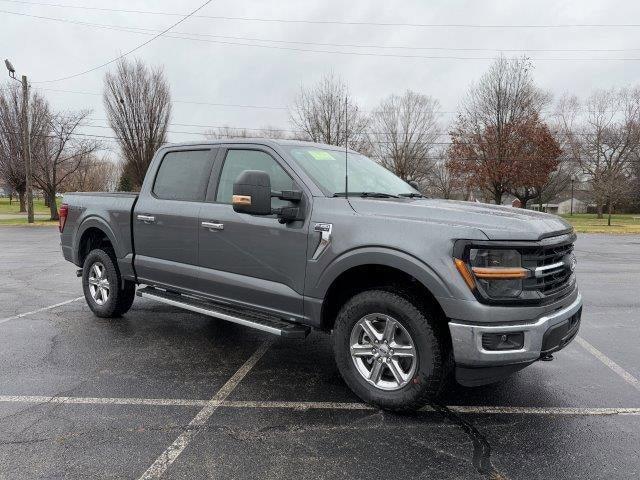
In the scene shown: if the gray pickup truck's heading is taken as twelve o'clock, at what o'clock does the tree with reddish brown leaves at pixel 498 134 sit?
The tree with reddish brown leaves is roughly at 8 o'clock from the gray pickup truck.

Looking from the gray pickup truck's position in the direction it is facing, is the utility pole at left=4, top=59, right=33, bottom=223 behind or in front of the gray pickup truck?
behind

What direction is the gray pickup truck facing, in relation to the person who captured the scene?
facing the viewer and to the right of the viewer

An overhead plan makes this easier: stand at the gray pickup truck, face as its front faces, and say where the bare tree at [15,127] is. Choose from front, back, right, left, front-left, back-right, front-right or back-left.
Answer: back

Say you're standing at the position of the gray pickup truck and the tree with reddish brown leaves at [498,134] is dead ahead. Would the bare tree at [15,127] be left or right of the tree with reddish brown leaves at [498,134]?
left

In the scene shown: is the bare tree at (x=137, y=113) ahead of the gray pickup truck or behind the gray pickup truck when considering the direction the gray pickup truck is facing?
behind

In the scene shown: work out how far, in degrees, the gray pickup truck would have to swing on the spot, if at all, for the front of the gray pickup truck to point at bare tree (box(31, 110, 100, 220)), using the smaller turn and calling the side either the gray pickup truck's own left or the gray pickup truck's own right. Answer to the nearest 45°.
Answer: approximately 180°
